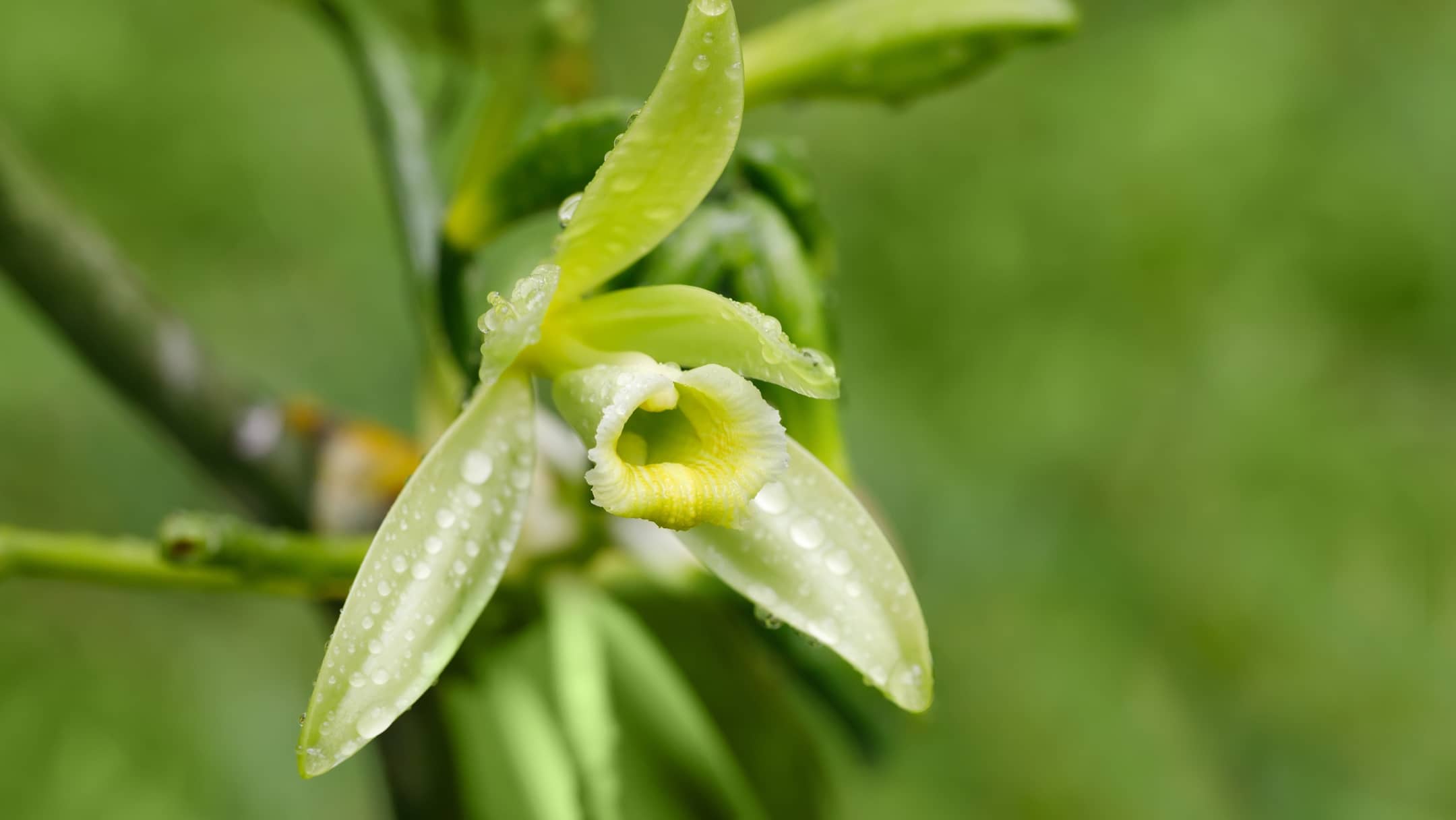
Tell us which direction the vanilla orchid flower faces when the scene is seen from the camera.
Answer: facing the viewer and to the right of the viewer
